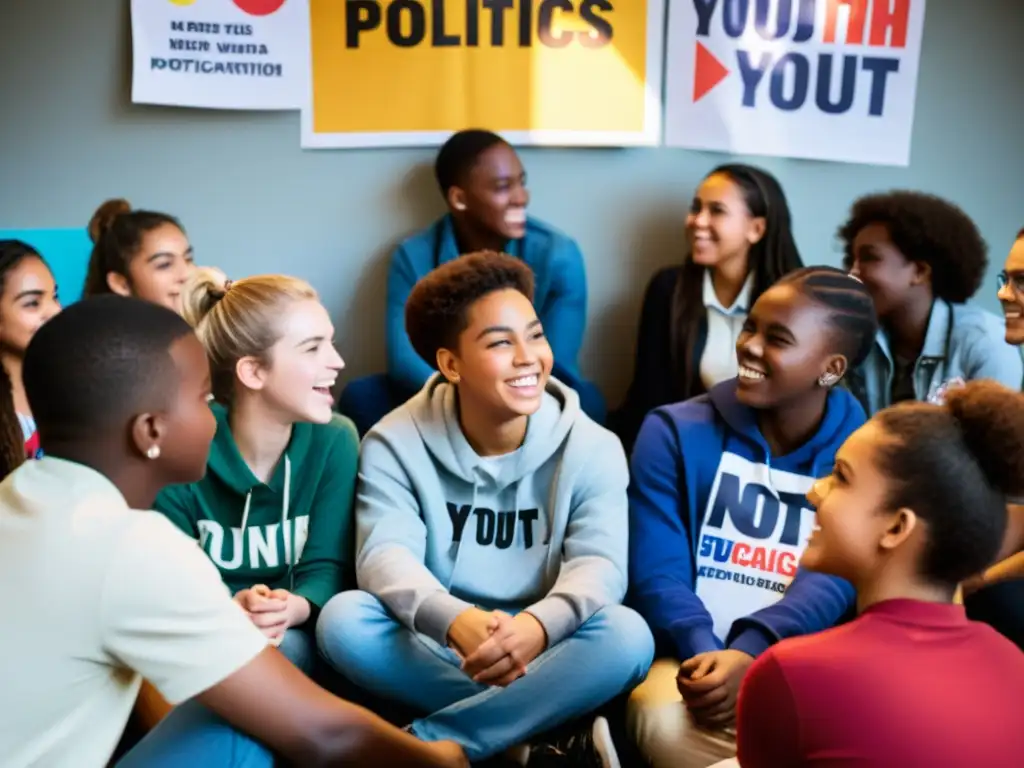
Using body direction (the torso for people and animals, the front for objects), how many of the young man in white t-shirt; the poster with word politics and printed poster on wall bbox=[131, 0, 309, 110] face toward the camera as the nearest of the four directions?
2

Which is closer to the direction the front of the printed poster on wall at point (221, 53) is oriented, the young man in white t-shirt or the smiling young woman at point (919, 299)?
the young man in white t-shirt

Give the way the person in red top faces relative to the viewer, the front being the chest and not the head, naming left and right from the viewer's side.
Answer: facing away from the viewer and to the left of the viewer

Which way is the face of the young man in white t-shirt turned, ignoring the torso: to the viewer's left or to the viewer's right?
to the viewer's right

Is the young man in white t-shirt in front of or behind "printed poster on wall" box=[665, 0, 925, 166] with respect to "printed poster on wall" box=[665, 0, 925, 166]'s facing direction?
in front

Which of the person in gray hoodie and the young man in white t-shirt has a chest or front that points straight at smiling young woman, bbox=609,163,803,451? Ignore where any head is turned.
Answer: the young man in white t-shirt

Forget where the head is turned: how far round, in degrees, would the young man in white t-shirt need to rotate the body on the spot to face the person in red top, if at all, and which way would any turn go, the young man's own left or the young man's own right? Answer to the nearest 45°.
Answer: approximately 45° to the young man's own right

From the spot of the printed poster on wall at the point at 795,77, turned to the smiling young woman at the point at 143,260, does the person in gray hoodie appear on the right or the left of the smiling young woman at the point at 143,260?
left

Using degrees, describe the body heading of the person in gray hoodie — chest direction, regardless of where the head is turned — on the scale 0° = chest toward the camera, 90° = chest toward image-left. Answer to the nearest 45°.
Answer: approximately 0°

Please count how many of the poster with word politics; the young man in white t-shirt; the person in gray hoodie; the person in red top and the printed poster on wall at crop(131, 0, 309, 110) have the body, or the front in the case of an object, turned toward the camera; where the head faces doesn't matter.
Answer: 3

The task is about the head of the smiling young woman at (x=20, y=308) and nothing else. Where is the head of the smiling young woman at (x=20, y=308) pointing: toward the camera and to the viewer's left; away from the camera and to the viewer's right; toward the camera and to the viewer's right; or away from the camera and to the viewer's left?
toward the camera and to the viewer's right
